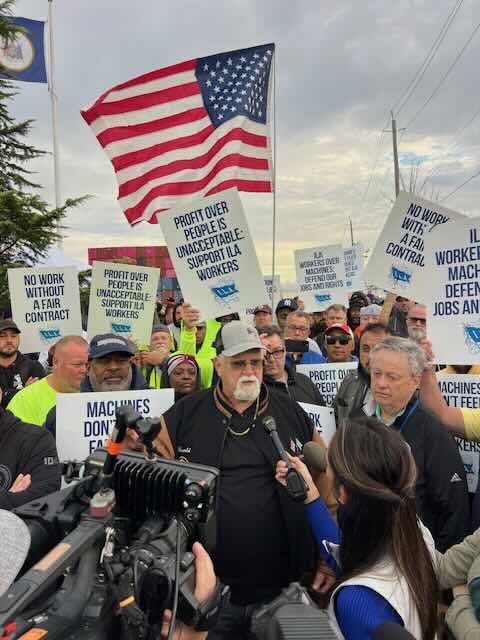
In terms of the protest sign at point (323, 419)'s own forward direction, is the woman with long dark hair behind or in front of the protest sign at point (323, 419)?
in front

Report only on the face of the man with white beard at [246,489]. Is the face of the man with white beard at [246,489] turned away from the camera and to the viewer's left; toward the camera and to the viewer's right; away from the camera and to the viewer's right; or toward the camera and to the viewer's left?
toward the camera and to the viewer's right

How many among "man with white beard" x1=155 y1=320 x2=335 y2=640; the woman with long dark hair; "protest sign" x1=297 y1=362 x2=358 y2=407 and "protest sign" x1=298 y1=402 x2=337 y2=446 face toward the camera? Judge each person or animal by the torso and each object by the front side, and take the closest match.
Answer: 3

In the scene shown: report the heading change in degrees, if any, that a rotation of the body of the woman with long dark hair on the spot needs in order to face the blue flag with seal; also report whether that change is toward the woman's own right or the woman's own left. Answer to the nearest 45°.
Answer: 0° — they already face it

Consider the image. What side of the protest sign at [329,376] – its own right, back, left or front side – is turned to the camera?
front

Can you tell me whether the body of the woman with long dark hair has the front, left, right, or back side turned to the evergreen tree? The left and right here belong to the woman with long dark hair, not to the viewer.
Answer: front

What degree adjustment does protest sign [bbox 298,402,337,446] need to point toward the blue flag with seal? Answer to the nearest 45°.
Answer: approximately 135° to its right

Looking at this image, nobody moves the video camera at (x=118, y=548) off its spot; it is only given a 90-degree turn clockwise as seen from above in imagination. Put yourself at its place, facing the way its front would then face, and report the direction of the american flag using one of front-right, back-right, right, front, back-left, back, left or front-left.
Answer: back-left

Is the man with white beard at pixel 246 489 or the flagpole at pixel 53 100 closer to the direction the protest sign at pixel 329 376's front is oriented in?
the man with white beard

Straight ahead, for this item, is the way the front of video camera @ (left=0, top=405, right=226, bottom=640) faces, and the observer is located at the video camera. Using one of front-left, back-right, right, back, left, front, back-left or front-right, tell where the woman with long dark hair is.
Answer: front-right

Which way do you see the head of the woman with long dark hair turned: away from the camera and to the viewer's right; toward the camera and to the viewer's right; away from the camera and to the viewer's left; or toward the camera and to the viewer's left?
away from the camera and to the viewer's left

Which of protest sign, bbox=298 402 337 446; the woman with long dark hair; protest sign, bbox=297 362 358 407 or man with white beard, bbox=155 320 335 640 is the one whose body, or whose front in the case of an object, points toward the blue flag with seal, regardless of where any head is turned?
the woman with long dark hair

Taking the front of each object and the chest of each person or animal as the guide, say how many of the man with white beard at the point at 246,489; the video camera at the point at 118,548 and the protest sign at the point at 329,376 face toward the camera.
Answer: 2

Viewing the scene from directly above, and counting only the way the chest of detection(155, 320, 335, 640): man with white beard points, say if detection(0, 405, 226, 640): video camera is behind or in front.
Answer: in front

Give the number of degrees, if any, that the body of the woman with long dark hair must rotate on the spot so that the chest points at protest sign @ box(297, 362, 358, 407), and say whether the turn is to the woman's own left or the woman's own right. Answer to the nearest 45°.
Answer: approximately 45° to the woman's own right

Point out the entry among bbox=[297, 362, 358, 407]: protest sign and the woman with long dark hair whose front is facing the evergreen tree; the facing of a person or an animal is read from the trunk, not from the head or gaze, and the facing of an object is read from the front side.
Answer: the woman with long dark hair

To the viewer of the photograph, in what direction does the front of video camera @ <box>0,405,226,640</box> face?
facing away from the viewer and to the right of the viewer

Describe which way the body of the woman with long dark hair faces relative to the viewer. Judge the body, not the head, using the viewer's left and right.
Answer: facing away from the viewer and to the left of the viewer
